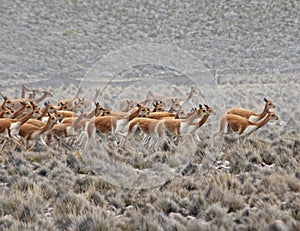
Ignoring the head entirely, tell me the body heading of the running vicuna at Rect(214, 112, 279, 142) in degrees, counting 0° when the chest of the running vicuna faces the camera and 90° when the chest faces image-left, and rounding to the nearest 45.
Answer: approximately 270°

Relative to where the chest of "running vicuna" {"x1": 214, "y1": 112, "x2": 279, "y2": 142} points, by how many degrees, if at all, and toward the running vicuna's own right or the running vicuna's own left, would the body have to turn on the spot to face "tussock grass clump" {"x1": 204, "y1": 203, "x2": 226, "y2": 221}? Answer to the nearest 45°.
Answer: approximately 90° to the running vicuna's own right

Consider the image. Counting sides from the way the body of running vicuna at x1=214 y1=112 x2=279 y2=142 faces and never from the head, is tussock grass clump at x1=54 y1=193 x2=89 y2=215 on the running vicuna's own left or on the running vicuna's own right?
on the running vicuna's own right

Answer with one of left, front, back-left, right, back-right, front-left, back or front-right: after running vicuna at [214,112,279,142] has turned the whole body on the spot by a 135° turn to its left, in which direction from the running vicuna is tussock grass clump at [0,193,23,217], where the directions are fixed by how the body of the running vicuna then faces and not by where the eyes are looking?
left

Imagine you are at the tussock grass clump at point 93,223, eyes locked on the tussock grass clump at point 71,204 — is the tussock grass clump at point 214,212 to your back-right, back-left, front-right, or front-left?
back-right

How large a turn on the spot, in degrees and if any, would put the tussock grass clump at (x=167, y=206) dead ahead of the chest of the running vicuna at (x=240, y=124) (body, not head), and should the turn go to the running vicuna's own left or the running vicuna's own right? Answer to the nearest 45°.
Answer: approximately 90° to the running vicuna's own right

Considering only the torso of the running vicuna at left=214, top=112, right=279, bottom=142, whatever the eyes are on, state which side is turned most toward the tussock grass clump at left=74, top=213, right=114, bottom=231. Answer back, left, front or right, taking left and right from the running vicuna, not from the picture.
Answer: right
